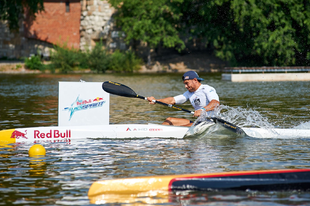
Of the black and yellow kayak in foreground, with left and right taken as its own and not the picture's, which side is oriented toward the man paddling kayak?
right

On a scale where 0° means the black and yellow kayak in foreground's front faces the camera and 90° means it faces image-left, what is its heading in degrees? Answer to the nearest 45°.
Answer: approximately 90°

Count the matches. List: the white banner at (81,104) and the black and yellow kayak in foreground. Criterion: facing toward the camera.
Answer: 1

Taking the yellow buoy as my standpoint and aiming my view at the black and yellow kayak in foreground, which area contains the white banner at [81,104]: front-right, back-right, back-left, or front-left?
back-left

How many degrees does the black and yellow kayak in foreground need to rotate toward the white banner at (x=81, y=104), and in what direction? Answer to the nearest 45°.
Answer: approximately 45° to its right

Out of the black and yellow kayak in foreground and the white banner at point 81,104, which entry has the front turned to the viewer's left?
the black and yellow kayak in foreground

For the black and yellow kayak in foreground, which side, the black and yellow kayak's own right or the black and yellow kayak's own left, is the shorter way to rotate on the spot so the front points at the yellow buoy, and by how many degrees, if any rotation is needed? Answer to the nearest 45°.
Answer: approximately 45° to the black and yellow kayak's own right

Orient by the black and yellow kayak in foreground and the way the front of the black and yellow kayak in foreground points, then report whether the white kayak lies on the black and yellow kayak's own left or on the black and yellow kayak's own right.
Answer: on the black and yellow kayak's own right

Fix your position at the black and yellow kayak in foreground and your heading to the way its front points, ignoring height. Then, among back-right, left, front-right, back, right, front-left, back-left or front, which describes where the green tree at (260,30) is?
right

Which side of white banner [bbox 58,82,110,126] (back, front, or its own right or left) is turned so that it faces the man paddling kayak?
left

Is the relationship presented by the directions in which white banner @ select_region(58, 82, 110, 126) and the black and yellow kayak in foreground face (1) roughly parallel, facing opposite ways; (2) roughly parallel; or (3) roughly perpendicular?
roughly perpendicular

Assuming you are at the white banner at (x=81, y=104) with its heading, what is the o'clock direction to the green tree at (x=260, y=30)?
The green tree is roughly at 7 o'clock from the white banner.

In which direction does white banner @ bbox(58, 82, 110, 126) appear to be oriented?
toward the camera

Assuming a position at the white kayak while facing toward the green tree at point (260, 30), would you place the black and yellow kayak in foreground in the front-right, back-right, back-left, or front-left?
back-right

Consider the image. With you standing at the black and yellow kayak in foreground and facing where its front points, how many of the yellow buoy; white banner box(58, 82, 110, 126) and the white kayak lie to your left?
0
